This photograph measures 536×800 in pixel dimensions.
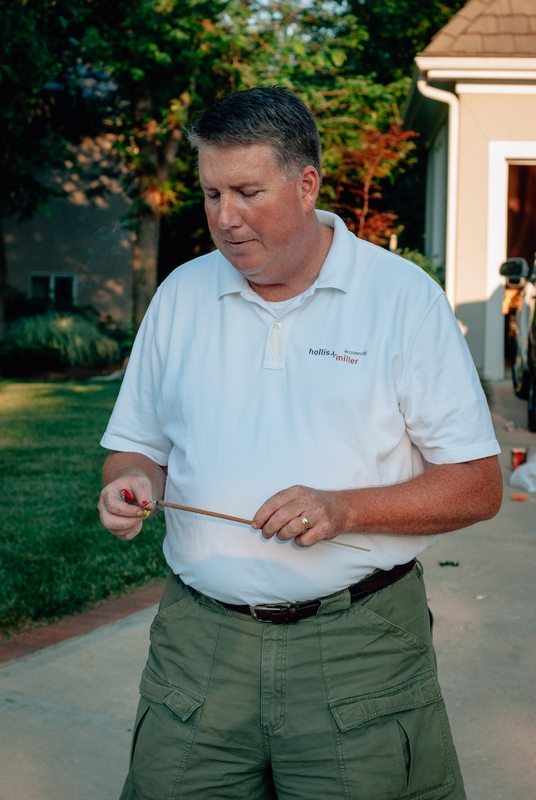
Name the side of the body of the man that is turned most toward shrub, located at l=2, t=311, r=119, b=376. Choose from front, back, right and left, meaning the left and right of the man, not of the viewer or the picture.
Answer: back

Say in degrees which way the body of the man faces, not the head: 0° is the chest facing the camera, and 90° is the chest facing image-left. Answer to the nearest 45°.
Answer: approximately 0°

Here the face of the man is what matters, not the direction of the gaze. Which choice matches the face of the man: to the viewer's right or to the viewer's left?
to the viewer's left

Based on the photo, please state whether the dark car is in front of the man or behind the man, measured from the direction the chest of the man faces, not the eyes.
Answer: behind

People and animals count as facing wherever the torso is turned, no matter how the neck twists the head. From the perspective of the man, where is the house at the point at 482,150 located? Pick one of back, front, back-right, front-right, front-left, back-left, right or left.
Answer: back

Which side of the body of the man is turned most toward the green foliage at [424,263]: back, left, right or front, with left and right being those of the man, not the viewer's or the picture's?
back
